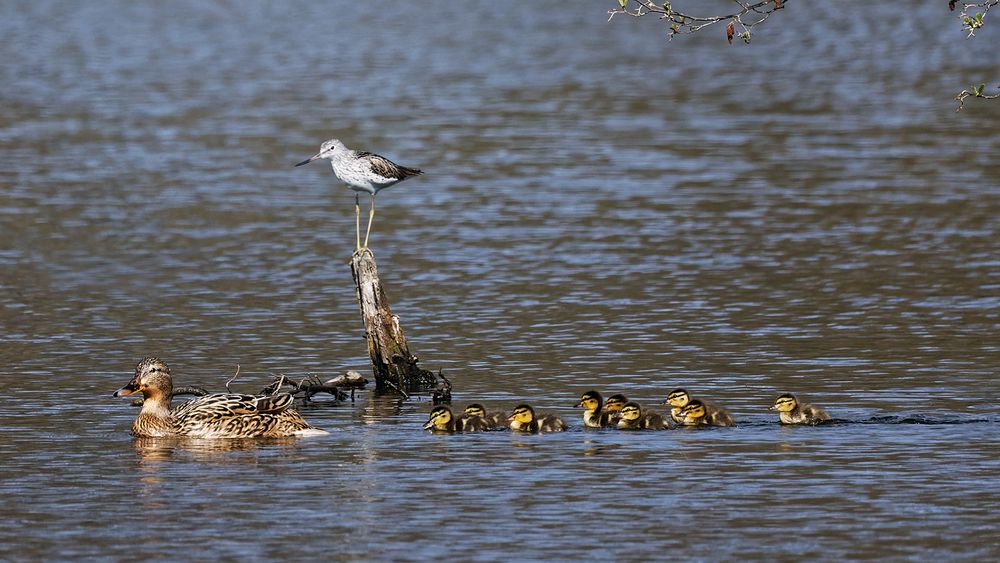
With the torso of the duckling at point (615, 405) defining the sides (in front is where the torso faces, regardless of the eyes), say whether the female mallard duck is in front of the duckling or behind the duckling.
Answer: in front

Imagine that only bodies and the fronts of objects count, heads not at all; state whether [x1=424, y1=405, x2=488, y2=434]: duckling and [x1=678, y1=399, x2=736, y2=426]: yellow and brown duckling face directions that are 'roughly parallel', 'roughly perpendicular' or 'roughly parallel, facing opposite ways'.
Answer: roughly parallel

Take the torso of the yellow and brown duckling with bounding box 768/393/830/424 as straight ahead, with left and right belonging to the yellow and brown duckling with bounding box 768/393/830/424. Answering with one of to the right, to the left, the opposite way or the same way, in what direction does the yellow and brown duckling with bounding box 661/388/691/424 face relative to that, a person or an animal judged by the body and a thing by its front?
the same way

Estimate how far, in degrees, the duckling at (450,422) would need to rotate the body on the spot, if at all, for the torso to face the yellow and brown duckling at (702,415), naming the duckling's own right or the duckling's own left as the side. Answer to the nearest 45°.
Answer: approximately 180°

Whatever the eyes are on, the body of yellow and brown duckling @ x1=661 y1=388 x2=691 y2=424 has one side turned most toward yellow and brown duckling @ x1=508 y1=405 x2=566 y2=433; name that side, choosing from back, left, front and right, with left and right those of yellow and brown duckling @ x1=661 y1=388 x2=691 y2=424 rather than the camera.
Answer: front

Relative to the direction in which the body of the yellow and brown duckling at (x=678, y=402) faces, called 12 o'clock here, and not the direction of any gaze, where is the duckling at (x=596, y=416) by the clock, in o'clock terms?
The duckling is roughly at 12 o'clock from the yellow and brown duckling.

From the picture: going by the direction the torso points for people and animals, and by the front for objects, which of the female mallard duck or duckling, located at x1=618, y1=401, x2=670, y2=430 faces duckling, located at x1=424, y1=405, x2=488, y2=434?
duckling, located at x1=618, y1=401, x2=670, y2=430

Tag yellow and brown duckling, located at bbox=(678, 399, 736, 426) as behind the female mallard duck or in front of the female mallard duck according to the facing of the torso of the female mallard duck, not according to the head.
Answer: behind

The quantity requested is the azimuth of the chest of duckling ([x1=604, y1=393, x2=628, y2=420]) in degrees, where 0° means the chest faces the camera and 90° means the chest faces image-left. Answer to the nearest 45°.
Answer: approximately 90°

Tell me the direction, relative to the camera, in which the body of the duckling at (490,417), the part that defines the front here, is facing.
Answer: to the viewer's left

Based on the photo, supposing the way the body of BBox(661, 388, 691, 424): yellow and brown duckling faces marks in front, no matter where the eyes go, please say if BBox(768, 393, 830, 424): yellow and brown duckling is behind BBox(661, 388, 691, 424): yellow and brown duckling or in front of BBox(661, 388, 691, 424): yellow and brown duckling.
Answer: behind

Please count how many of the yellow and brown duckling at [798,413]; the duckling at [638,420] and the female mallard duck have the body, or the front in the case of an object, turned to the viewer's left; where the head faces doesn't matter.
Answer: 3

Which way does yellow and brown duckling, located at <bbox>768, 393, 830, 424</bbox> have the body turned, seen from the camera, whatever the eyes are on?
to the viewer's left

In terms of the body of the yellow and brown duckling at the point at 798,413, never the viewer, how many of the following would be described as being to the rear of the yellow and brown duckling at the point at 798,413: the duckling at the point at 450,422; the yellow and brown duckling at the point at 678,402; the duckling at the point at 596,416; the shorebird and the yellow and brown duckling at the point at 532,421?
0

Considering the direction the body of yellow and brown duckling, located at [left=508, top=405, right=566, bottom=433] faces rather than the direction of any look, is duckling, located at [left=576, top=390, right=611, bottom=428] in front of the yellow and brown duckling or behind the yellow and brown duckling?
behind

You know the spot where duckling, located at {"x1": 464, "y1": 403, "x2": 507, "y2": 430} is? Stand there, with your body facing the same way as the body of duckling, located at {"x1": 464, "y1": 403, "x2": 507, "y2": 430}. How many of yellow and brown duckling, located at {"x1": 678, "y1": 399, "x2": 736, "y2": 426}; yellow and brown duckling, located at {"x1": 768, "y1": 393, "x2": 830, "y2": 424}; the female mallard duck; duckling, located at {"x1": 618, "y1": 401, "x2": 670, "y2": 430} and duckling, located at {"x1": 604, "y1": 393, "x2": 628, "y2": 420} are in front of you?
1

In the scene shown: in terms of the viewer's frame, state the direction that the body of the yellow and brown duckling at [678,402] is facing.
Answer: to the viewer's left

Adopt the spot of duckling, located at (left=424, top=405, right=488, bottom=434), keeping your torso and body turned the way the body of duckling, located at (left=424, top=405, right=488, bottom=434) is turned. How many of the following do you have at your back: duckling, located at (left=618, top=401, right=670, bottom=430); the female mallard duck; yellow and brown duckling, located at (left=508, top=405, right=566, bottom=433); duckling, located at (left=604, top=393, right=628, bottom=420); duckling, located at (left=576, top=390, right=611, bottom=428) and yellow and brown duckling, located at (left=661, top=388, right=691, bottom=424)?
5

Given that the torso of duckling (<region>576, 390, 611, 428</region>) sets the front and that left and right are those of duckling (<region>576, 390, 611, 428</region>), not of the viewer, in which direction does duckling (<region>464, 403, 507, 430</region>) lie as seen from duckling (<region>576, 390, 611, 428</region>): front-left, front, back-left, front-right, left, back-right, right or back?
front-right

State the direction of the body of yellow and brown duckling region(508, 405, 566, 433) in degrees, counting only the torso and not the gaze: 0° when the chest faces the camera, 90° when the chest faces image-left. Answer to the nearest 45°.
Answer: approximately 90°
